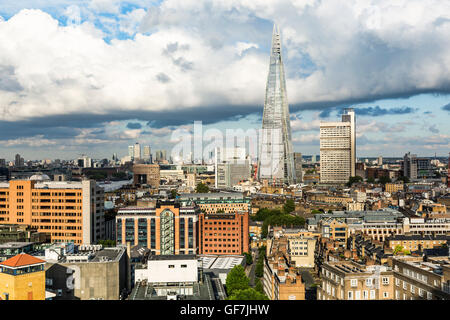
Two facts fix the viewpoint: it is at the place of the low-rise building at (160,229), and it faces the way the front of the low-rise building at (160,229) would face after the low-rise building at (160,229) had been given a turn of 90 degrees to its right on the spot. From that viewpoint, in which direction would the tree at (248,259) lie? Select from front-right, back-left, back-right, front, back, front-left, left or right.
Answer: back

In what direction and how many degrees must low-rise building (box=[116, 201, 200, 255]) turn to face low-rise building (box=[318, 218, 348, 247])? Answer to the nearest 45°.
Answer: approximately 90° to its left

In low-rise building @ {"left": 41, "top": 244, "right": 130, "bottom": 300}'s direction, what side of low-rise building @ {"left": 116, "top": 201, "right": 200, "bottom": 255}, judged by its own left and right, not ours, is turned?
front

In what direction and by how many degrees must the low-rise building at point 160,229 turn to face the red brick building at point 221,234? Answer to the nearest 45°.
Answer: approximately 90° to its left

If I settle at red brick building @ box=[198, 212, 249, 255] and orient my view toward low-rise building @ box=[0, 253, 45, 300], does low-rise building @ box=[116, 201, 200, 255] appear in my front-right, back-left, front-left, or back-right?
front-right

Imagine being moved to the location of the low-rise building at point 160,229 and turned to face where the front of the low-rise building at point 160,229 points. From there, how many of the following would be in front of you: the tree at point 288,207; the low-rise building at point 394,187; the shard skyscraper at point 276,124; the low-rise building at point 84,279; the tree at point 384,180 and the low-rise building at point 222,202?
1

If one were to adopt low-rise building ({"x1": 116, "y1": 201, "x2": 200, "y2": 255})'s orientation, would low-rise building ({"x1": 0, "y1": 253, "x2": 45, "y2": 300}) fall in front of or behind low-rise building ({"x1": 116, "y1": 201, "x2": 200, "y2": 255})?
in front

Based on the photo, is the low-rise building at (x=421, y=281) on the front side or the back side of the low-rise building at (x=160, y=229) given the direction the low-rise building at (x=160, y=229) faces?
on the front side

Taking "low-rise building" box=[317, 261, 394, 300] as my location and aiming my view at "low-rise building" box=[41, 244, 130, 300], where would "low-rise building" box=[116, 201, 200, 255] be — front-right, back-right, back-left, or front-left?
front-right

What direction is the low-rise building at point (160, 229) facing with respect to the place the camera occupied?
facing the viewer

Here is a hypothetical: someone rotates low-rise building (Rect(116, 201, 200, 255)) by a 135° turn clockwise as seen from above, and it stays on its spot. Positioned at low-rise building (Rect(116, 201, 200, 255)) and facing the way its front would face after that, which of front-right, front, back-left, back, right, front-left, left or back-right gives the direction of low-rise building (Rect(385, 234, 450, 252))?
back-right

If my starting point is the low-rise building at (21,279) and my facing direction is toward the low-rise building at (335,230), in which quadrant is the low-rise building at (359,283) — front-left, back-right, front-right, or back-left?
front-right

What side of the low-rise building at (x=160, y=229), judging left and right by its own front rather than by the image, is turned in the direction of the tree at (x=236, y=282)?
front

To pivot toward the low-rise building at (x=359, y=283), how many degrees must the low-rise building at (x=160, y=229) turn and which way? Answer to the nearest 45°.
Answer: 0° — it already faces it

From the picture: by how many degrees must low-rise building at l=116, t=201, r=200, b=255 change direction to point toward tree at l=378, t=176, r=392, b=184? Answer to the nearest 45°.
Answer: approximately 135° to its left

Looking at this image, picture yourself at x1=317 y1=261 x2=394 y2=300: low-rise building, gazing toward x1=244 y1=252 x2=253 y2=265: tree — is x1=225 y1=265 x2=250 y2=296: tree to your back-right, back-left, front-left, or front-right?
front-left
